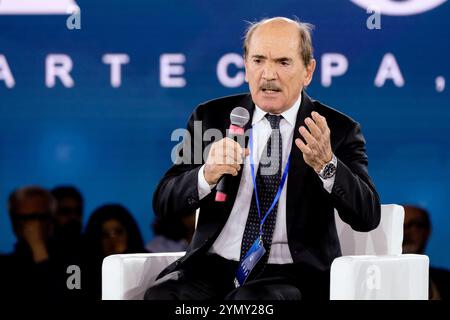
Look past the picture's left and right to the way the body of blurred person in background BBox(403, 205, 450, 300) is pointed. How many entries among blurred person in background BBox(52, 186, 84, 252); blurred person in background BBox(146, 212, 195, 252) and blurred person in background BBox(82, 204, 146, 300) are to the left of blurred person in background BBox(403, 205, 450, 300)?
0

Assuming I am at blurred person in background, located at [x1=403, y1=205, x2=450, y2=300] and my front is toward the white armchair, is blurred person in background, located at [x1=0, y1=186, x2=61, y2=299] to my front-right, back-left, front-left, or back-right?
front-right

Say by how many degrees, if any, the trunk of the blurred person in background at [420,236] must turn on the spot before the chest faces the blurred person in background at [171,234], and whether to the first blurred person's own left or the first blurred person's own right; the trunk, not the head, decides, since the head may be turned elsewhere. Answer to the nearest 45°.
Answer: approximately 90° to the first blurred person's own right

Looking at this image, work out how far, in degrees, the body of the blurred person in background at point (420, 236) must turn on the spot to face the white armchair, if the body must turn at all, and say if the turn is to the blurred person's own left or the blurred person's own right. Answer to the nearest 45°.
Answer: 0° — they already face it

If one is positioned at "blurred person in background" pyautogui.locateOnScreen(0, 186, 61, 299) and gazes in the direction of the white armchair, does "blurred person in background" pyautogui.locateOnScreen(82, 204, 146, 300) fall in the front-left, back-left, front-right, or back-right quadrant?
front-left

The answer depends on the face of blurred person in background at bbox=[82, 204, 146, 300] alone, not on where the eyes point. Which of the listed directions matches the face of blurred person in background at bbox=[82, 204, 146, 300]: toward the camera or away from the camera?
toward the camera

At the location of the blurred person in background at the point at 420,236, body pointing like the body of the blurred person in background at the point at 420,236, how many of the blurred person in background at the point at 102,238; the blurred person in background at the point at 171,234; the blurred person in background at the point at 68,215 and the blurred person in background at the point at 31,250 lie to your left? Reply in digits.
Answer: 0

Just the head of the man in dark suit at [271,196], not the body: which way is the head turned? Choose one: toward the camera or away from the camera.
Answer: toward the camera

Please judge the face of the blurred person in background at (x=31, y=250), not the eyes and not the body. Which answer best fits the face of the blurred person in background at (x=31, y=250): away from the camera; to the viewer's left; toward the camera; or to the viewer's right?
toward the camera

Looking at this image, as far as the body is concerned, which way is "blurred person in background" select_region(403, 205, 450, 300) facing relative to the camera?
toward the camera

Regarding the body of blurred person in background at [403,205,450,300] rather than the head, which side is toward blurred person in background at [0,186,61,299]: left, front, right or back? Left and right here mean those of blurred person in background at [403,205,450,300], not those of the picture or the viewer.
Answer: right

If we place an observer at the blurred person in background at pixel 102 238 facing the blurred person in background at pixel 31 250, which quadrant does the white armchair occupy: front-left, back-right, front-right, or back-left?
back-left

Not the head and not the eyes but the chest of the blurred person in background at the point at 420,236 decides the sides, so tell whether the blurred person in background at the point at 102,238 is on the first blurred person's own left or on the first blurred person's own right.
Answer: on the first blurred person's own right

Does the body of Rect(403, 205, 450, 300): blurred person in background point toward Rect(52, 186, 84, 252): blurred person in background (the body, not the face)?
no
